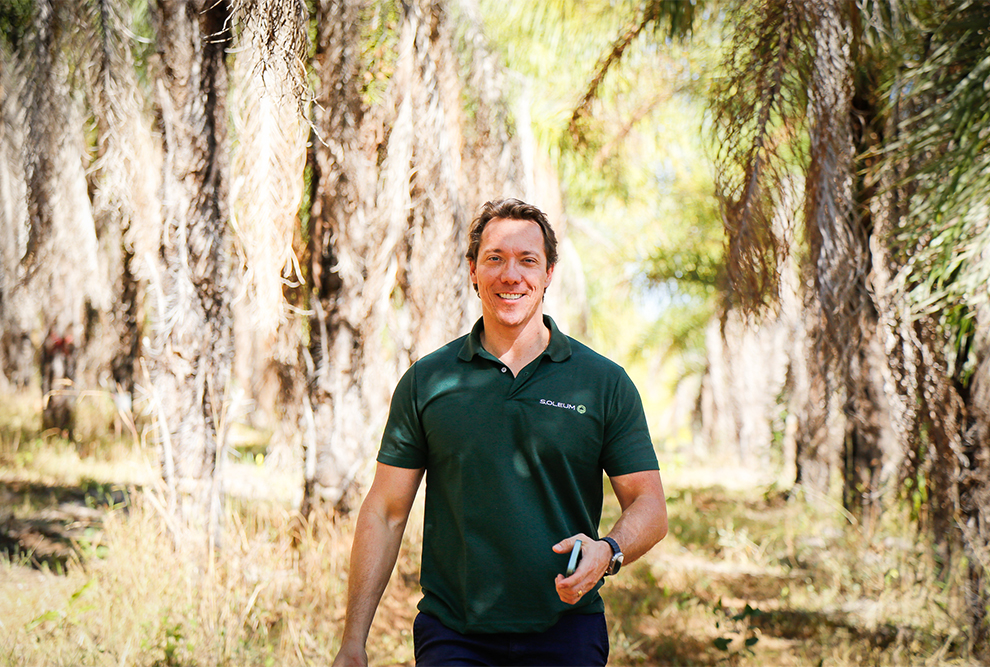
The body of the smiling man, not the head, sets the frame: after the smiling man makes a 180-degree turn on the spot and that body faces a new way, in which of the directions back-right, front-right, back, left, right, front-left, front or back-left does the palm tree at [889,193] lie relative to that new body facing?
front-right

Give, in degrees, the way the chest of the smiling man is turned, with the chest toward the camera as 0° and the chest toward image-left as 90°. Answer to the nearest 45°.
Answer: approximately 0°
